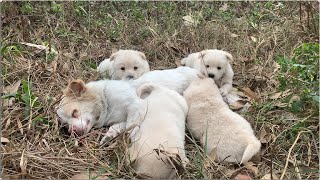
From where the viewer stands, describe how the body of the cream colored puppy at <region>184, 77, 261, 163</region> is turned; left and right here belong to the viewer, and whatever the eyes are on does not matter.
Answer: facing away from the viewer and to the left of the viewer

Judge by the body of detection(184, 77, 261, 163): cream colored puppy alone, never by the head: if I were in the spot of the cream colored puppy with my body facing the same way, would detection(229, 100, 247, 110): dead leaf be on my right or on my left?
on my right

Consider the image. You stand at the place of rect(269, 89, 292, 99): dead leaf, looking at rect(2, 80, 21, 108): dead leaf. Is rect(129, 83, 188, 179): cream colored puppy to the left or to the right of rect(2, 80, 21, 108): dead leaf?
left

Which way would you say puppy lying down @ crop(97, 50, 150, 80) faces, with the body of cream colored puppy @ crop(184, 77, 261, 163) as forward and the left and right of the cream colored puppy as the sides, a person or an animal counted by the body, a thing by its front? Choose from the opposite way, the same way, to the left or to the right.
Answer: the opposite way
